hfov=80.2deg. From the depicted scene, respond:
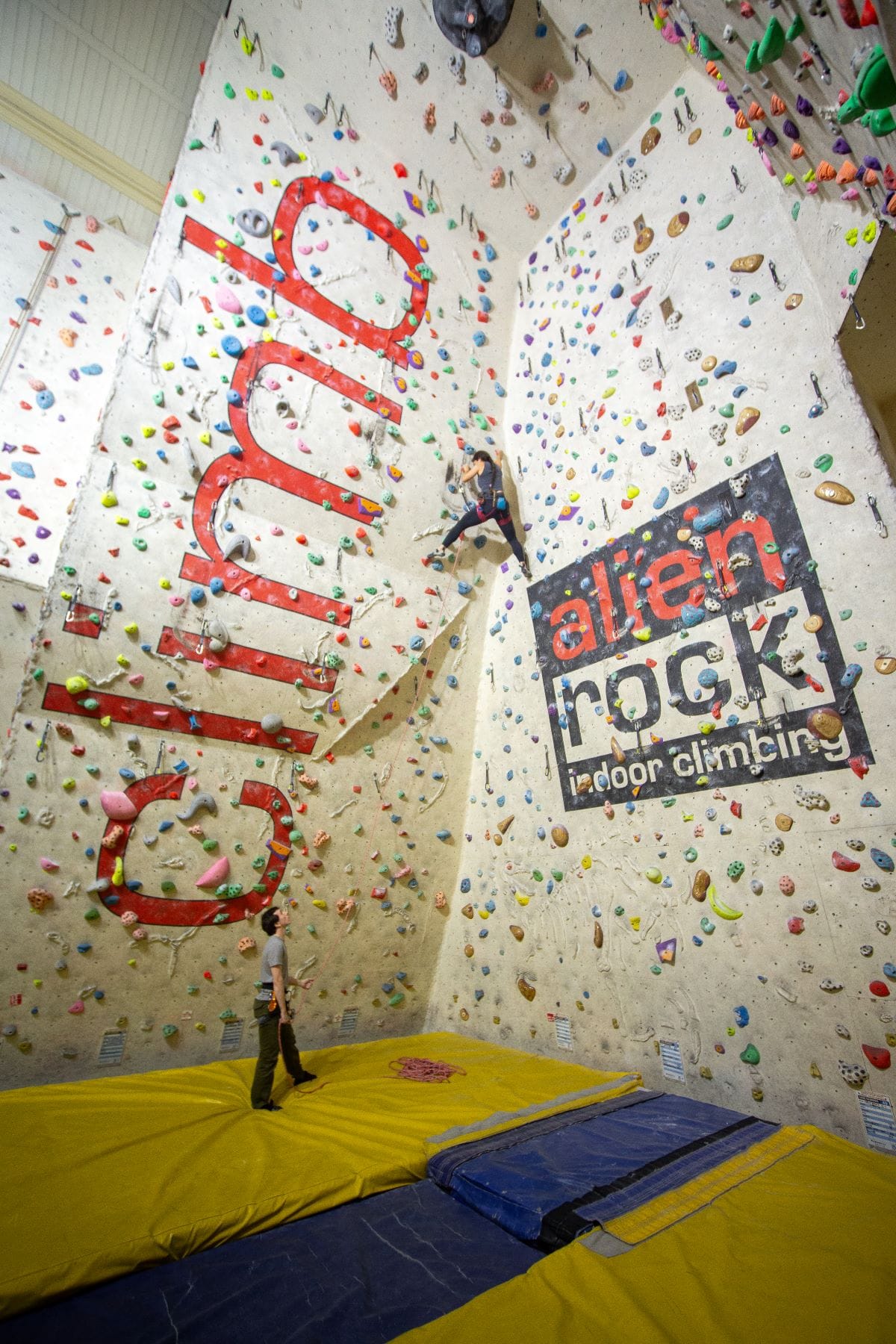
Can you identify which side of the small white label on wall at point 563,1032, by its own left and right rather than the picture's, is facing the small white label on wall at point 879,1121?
left

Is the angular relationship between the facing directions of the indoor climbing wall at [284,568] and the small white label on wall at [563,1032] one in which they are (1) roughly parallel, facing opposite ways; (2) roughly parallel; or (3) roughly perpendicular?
roughly perpendicular

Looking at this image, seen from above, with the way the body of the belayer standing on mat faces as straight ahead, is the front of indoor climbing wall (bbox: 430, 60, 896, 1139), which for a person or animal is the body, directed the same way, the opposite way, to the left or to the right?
the opposite way

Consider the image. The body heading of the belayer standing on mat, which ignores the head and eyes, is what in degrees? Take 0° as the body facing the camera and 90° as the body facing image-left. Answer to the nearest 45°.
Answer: approximately 270°

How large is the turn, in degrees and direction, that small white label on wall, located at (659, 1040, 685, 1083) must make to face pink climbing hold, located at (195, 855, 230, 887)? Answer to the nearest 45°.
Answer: approximately 45° to its right

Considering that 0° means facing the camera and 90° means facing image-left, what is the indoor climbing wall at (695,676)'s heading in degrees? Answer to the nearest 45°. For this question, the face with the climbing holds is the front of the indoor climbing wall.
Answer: approximately 45°

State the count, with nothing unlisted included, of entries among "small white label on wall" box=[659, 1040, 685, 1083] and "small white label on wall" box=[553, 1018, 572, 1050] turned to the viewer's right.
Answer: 0

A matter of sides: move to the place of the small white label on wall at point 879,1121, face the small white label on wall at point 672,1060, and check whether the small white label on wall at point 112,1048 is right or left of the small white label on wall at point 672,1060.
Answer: left

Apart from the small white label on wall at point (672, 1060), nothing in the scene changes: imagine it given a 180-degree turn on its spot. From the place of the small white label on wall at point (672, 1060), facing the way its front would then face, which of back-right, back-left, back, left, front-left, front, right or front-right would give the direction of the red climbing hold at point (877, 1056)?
right
